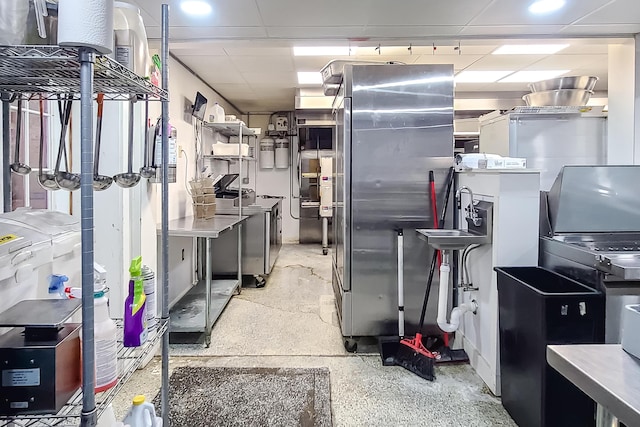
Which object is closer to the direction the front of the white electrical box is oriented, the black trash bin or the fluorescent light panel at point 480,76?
the black trash bin

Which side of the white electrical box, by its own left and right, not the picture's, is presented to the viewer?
front

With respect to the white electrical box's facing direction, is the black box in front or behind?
in front

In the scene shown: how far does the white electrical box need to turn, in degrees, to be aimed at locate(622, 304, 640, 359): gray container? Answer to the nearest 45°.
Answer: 0° — it already faces it

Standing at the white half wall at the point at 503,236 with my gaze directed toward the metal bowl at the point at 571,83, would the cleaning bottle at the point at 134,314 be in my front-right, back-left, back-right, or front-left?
back-left

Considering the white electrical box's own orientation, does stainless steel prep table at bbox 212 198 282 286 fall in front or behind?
in front

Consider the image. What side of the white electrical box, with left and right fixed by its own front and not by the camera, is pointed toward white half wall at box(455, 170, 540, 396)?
front

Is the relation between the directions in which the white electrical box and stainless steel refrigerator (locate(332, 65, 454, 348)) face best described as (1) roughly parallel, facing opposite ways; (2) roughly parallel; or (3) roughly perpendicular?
roughly perpendicular

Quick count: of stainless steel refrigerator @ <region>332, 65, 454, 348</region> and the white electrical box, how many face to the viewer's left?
1

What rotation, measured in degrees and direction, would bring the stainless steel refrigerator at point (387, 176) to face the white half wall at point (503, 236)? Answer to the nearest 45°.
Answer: approximately 135° to its left

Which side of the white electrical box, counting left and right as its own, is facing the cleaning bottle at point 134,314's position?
front

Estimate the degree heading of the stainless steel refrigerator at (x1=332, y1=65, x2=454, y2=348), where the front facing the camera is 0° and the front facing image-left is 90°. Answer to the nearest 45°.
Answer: approximately 90°
